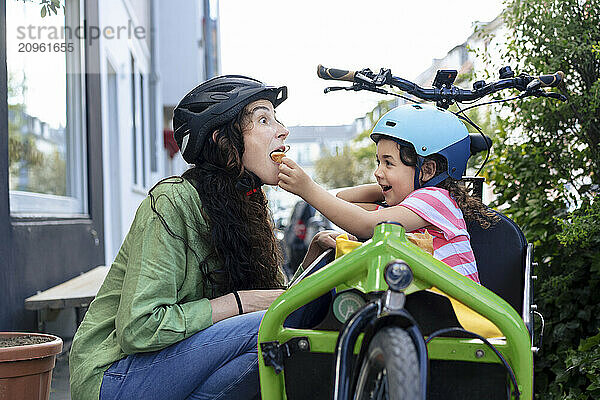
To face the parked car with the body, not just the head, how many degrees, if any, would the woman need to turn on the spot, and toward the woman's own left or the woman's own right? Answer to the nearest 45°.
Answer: approximately 90° to the woman's own left

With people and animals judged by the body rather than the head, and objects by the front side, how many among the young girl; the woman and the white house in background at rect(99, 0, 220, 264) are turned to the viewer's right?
2

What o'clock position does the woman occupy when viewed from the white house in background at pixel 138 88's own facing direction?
The woman is roughly at 3 o'clock from the white house in background.

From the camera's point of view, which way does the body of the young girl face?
to the viewer's left

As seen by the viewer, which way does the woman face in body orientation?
to the viewer's right

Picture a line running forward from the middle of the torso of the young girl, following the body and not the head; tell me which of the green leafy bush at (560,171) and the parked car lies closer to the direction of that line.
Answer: the parked car

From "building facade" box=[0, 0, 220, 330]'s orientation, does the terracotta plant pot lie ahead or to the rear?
ahead

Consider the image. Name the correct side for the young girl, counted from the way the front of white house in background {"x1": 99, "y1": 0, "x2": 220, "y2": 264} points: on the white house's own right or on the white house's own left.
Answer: on the white house's own right

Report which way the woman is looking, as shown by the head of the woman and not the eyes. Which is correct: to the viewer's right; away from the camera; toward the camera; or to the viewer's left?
to the viewer's right

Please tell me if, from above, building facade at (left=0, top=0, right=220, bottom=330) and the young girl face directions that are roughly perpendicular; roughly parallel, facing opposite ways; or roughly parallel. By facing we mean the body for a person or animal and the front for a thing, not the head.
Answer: roughly parallel, facing opposite ways

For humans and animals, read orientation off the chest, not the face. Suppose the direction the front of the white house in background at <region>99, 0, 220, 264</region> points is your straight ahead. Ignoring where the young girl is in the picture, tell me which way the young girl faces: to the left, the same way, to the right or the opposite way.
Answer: the opposite way

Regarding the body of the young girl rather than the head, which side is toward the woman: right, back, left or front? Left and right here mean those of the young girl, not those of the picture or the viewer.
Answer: front

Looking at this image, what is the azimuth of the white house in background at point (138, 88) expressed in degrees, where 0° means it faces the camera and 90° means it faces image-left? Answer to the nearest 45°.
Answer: approximately 270°

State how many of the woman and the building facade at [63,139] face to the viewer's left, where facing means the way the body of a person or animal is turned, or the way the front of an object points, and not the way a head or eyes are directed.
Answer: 0

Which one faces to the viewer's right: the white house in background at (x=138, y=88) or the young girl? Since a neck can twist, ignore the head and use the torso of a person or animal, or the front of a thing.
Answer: the white house in background
